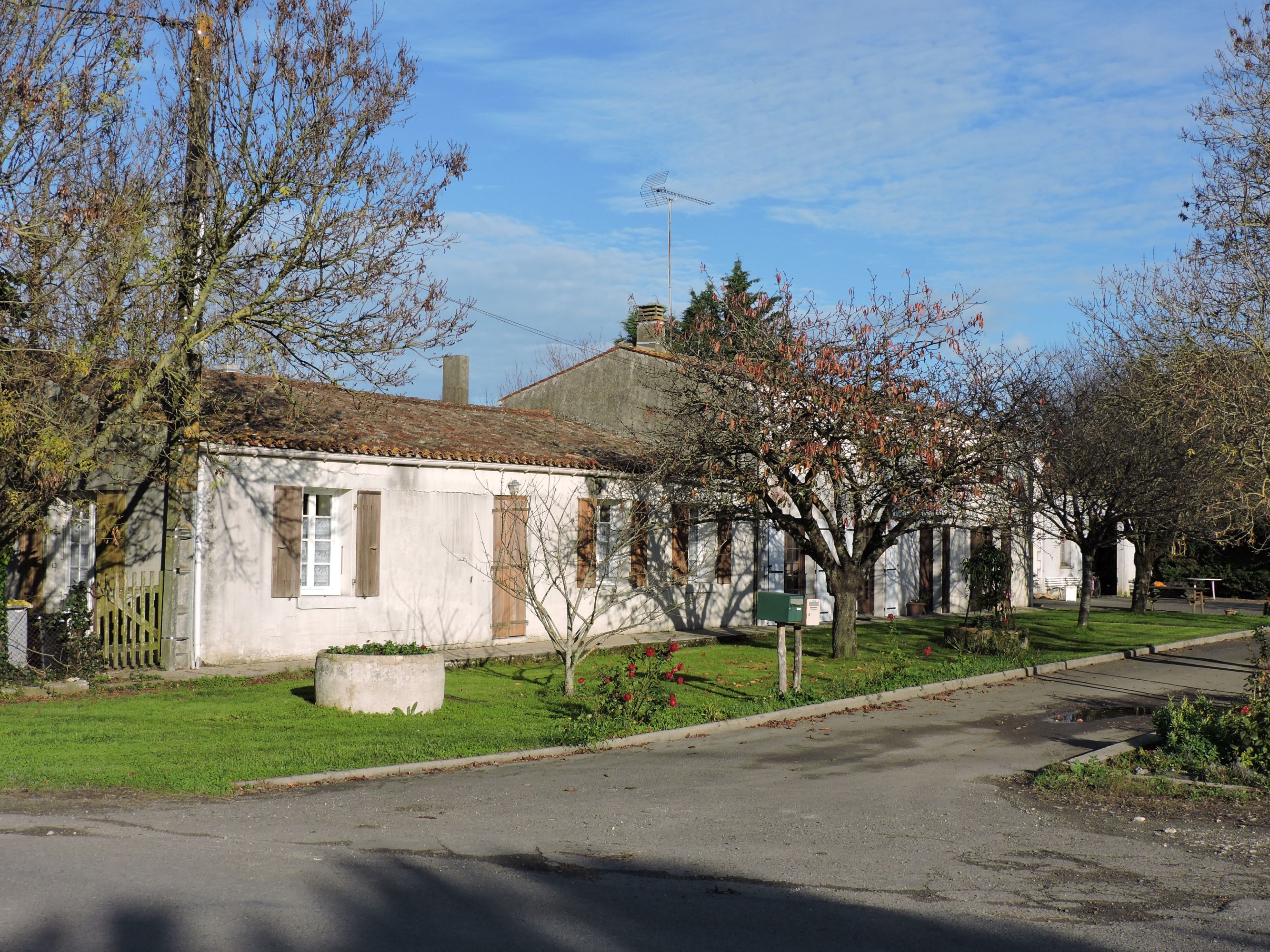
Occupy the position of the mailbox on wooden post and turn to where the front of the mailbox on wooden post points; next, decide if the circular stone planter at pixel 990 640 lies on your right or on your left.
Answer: on your left

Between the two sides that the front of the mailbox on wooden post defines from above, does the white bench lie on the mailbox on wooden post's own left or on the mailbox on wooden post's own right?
on the mailbox on wooden post's own left

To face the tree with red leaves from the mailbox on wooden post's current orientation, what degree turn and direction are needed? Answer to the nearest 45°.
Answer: approximately 135° to its left

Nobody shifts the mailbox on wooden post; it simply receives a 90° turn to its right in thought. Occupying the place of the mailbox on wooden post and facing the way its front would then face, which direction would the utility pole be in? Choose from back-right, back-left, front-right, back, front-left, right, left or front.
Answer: front-right

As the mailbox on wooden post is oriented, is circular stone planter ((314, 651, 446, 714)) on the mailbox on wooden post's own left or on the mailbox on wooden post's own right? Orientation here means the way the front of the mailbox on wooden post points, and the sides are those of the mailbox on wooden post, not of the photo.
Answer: on the mailbox on wooden post's own right

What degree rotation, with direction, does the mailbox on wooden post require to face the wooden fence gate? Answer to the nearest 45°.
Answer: approximately 135° to its right

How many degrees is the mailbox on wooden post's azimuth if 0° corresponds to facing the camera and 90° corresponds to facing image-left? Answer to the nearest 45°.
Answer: approximately 315°
